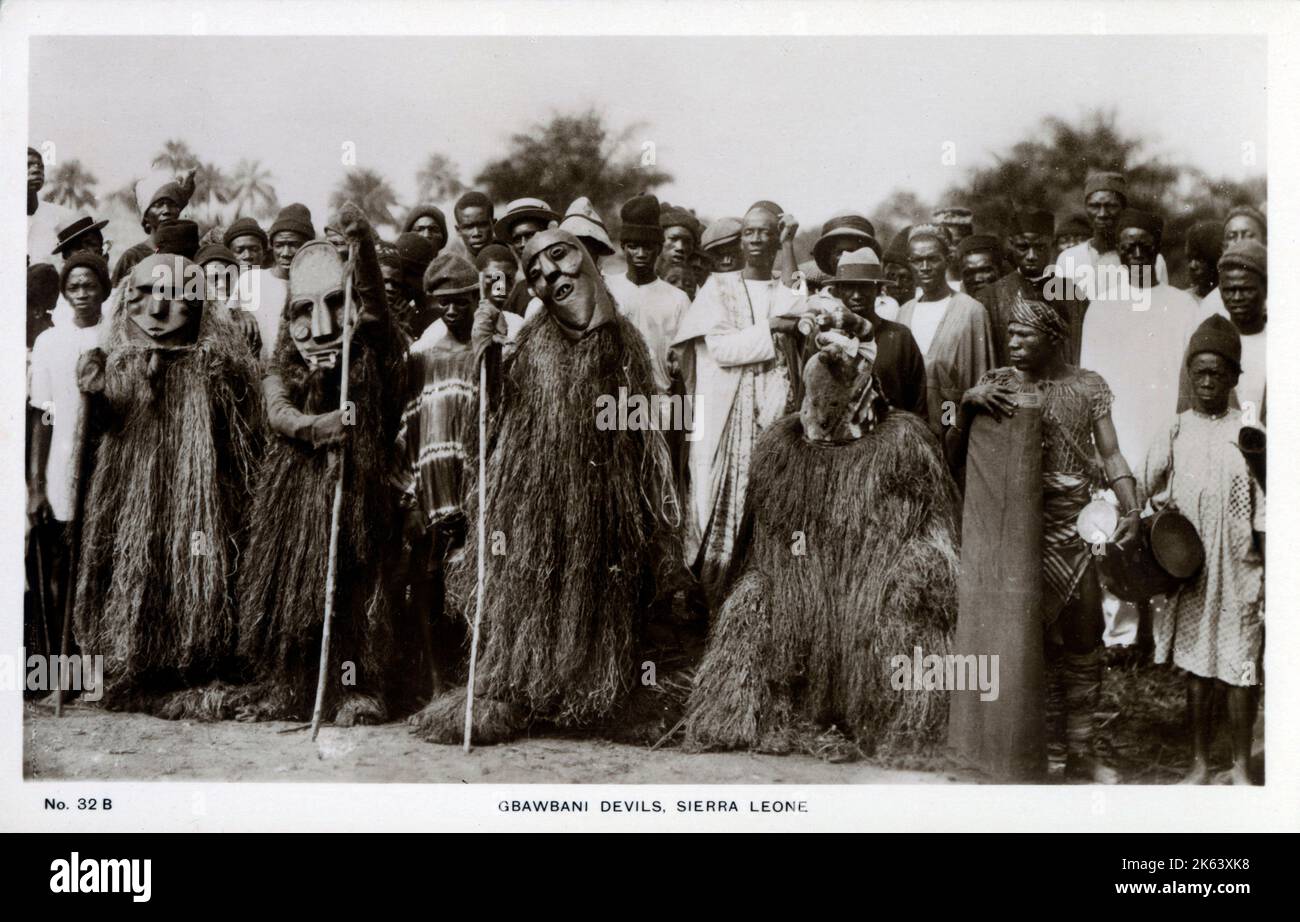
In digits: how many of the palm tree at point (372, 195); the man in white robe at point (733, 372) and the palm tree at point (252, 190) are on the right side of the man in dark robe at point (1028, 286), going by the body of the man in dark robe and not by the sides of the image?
3

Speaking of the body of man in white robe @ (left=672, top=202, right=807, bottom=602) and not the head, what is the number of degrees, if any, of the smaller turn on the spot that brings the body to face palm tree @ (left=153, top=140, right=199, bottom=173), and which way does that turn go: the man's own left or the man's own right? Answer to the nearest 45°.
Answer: approximately 90° to the man's own right

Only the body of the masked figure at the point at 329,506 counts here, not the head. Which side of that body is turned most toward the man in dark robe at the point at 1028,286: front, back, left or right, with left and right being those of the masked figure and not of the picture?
left

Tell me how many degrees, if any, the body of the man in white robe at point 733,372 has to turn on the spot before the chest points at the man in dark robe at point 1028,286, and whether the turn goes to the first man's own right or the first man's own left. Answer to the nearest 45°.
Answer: approximately 90° to the first man's own left

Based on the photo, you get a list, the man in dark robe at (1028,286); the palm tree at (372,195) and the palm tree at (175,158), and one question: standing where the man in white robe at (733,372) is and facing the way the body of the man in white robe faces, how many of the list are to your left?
1

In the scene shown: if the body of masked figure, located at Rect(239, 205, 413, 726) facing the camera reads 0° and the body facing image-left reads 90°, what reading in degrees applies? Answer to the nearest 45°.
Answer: approximately 0°

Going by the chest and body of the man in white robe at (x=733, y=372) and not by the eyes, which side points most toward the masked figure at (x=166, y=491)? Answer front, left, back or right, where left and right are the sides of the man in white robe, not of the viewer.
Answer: right
